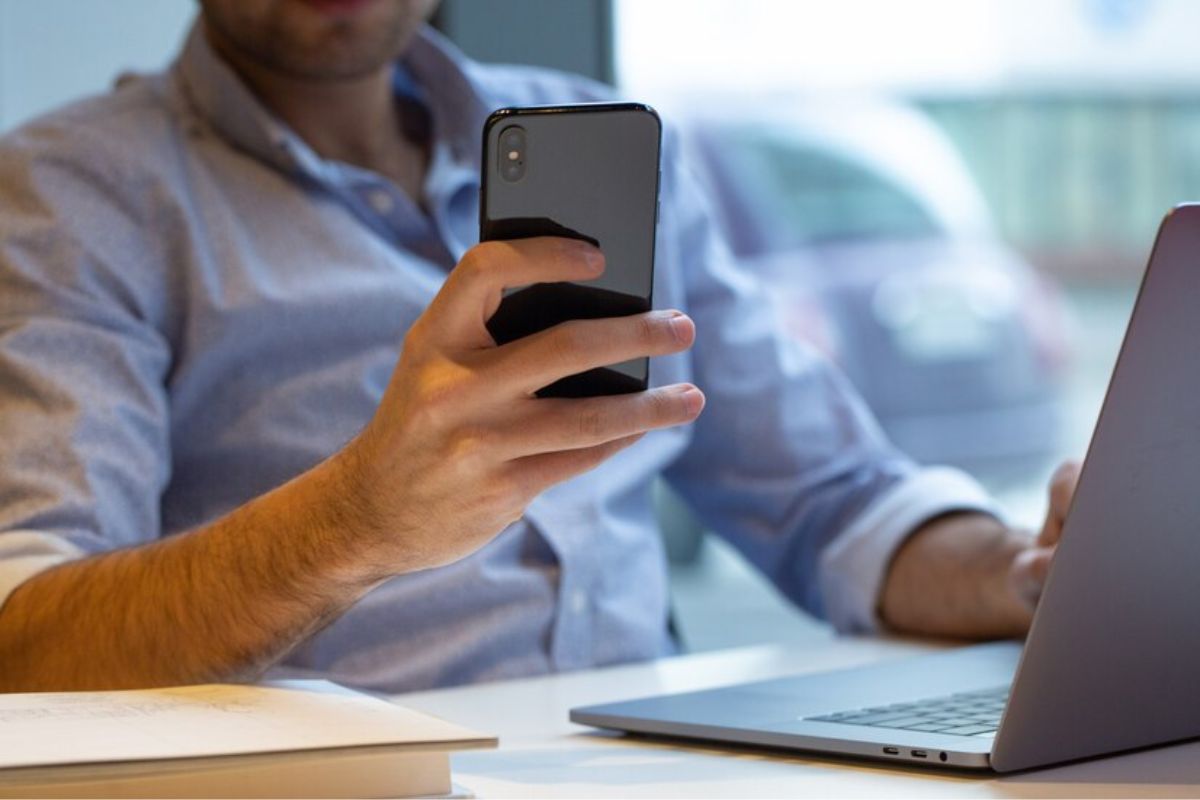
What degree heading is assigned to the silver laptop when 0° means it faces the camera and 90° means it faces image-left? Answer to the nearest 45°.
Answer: approximately 135°

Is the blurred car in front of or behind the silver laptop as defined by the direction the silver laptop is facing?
in front

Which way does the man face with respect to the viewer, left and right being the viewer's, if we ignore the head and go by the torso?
facing the viewer and to the right of the viewer

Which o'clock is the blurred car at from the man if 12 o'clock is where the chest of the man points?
The blurred car is roughly at 8 o'clock from the man.

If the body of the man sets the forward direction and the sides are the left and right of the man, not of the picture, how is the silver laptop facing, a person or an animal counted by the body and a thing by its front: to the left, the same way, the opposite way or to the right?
the opposite way
